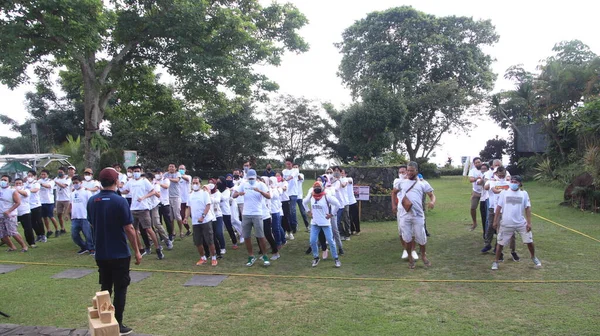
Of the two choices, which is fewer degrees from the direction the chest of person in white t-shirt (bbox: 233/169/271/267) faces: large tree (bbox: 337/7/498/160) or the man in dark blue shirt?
the man in dark blue shirt

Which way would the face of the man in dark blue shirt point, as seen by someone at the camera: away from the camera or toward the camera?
away from the camera

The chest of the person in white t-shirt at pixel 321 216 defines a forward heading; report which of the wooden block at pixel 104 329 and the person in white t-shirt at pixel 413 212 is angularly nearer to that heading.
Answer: the wooden block

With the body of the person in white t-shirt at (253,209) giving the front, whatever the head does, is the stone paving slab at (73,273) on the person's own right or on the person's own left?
on the person's own right

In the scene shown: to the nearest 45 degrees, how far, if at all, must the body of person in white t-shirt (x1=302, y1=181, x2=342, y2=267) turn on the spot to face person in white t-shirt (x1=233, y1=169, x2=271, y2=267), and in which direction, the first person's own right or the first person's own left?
approximately 90° to the first person's own right

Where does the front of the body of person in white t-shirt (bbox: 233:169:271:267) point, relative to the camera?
toward the camera

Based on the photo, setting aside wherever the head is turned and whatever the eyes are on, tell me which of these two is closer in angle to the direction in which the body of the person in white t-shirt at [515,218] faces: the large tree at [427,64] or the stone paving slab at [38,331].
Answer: the stone paving slab

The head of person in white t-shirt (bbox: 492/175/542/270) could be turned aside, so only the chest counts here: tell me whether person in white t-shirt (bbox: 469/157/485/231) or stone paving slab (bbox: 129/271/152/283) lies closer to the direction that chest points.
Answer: the stone paving slab

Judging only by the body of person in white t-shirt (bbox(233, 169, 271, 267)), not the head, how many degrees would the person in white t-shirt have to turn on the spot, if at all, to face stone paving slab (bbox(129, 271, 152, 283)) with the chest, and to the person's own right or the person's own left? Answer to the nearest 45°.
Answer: approximately 90° to the person's own right

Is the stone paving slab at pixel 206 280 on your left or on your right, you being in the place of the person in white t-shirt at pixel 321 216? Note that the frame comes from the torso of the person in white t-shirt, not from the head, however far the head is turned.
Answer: on your right

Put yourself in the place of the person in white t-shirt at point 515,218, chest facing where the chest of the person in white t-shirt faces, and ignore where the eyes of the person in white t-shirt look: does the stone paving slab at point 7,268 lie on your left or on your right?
on your right

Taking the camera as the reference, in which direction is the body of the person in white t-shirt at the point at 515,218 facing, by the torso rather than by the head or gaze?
toward the camera

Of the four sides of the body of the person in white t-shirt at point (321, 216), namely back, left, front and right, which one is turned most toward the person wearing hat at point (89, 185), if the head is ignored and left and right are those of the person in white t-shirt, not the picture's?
right

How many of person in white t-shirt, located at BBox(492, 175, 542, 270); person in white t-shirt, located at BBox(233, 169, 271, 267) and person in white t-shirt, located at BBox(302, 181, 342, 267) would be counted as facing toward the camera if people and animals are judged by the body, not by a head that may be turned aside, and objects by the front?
3

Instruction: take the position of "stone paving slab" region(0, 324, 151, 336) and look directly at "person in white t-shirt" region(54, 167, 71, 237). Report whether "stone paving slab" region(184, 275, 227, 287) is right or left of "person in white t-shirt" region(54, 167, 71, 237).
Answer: right
